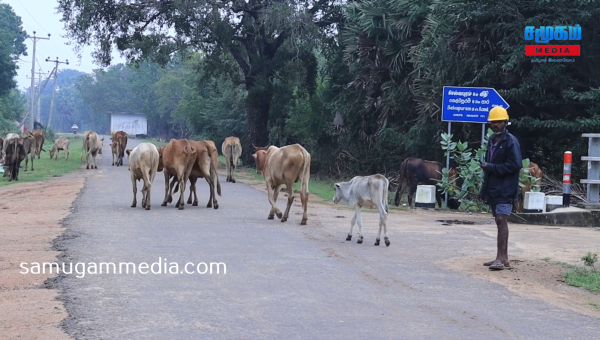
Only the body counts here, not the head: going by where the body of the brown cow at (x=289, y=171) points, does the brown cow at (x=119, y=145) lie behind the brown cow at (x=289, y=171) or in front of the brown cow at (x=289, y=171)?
in front

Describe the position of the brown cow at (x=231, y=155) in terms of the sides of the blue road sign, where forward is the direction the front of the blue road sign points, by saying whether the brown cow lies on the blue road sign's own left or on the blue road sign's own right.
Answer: on the blue road sign's own right

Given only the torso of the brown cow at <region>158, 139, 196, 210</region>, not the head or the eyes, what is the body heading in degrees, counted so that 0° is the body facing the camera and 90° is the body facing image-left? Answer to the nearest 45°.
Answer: approximately 135°

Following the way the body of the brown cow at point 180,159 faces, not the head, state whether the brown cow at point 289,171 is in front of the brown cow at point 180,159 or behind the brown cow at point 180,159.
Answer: behind

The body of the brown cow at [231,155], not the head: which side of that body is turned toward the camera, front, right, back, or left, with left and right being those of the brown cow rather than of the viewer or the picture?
back

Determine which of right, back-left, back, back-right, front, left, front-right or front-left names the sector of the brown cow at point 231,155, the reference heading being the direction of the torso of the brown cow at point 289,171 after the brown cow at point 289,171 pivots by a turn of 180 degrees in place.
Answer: back-left

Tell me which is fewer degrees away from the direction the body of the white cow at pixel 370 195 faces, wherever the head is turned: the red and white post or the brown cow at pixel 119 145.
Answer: the brown cow
